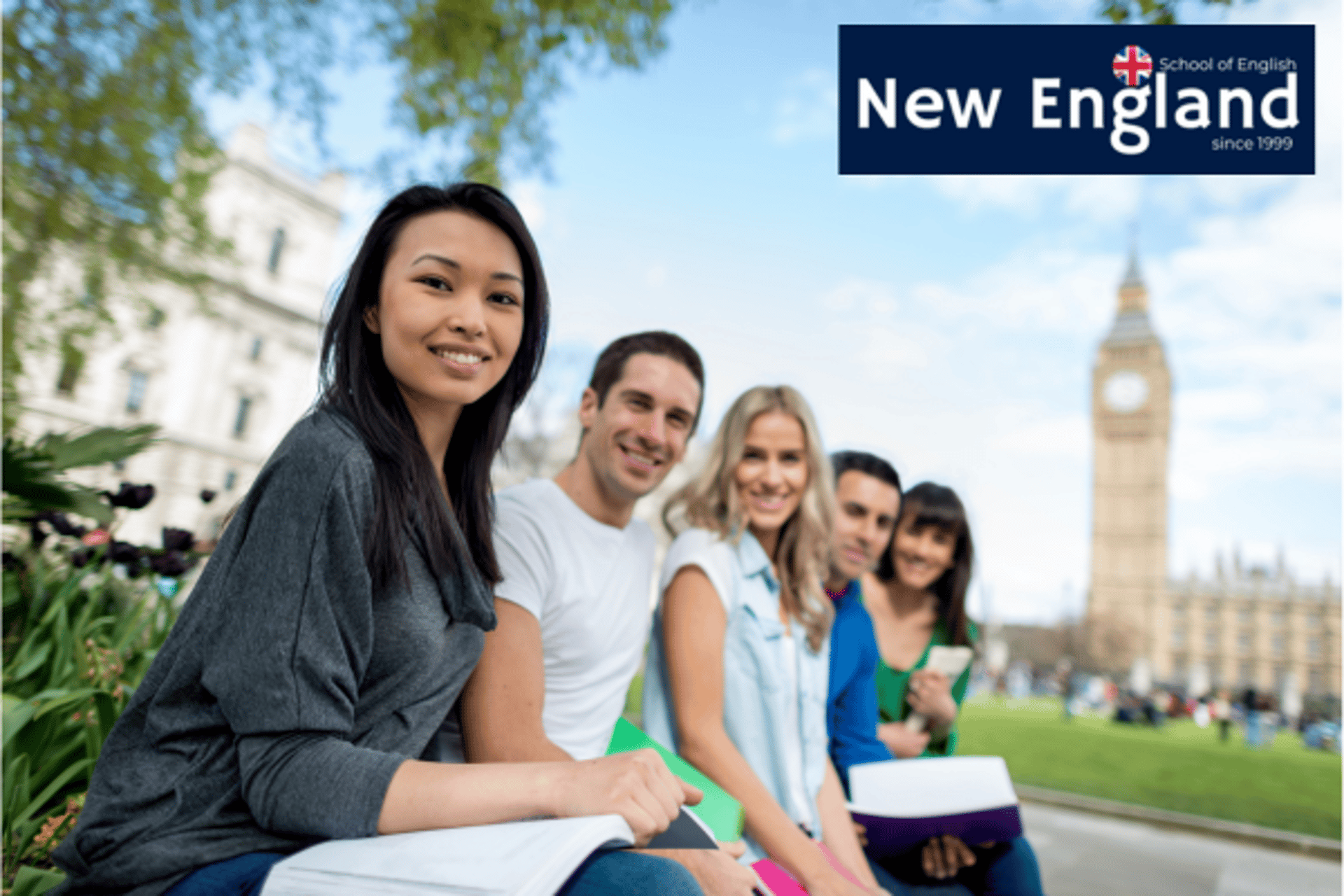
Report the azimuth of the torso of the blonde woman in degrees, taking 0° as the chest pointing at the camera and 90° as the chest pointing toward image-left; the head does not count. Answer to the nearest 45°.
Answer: approximately 315°

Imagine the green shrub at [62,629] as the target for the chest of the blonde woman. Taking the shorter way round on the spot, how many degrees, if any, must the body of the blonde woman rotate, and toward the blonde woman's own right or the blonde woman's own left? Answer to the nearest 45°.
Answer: approximately 135° to the blonde woman's own right

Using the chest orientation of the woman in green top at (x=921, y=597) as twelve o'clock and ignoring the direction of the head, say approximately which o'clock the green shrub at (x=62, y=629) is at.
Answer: The green shrub is roughly at 2 o'clock from the woman in green top.

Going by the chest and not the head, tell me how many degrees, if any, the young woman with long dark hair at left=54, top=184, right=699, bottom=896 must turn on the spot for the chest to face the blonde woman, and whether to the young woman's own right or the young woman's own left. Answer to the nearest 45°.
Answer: approximately 90° to the young woman's own left

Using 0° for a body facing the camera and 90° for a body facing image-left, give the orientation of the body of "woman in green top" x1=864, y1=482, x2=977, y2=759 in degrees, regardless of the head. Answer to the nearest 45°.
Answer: approximately 0°

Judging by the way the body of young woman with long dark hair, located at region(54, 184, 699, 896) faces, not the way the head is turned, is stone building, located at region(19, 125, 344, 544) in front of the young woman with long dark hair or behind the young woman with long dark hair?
behind

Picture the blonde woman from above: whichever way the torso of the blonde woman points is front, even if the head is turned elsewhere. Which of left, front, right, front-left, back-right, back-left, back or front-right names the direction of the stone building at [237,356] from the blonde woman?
back
